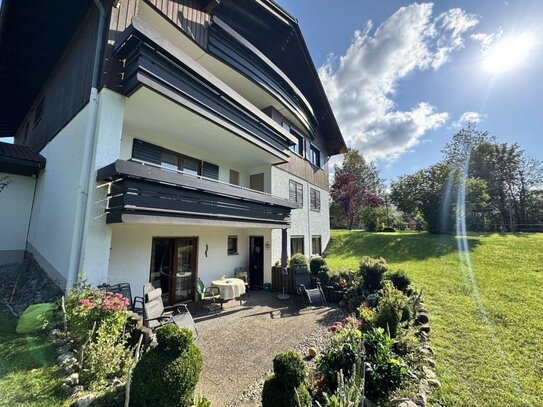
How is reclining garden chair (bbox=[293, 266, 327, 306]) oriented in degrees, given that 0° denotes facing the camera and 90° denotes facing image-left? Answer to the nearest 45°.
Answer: approximately 315°

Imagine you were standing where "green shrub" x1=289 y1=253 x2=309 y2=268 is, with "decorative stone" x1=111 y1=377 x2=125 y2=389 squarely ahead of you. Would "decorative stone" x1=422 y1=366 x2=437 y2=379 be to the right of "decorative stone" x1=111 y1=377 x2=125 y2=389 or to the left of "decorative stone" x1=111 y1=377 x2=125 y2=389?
left

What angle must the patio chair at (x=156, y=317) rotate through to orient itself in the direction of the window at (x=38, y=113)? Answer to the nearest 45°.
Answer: approximately 180°

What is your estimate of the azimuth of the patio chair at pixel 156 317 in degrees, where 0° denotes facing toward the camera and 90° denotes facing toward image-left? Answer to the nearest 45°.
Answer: approximately 315°

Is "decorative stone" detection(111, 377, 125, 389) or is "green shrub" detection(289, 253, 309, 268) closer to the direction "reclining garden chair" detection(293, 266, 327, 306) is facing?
the decorative stone

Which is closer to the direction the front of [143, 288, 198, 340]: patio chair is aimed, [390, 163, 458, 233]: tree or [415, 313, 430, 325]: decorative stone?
the decorative stone

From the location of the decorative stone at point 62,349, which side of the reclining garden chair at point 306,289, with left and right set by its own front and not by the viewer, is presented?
right

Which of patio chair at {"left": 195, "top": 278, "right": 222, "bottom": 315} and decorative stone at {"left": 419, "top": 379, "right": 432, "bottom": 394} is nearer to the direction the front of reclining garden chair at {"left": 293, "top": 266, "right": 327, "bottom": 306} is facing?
the decorative stone

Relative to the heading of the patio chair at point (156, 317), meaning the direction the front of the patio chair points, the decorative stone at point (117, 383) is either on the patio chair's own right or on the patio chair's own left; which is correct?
on the patio chair's own right
